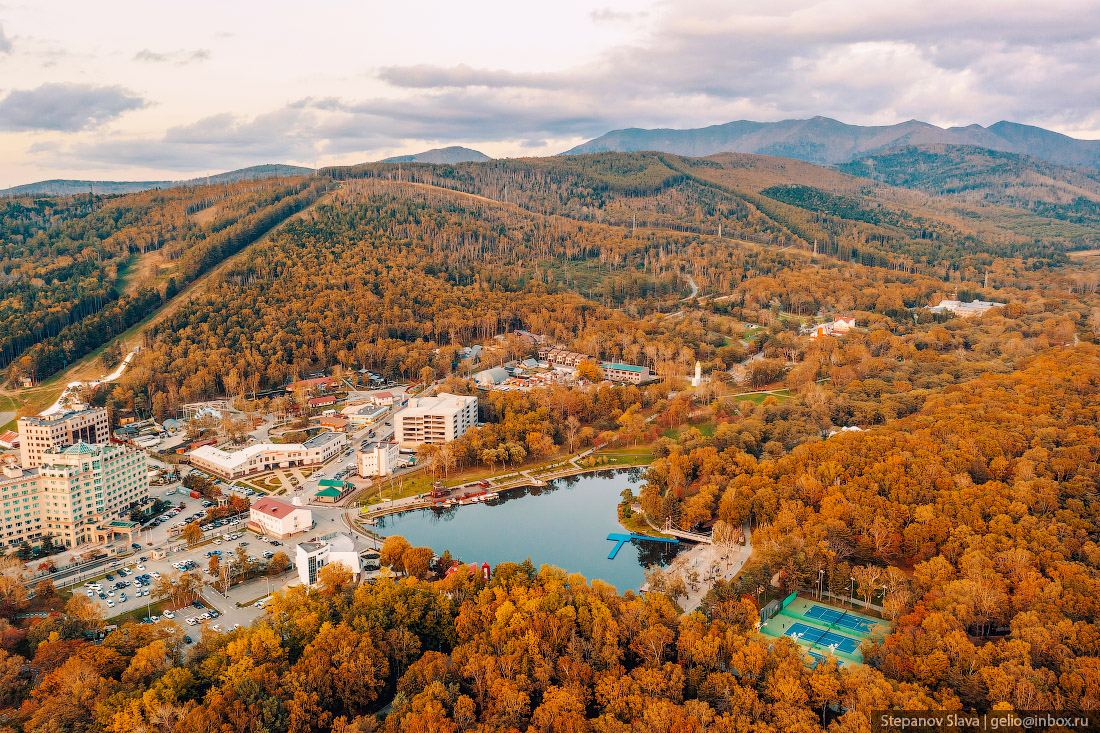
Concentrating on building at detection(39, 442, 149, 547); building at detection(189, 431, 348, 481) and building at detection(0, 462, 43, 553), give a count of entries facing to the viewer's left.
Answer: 0

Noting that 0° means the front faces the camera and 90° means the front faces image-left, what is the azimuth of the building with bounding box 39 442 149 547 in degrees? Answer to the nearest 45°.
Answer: approximately 315°

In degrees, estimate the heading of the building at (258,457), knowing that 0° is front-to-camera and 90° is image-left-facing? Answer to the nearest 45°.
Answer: approximately 315°

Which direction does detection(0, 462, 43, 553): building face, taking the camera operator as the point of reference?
facing the viewer and to the right of the viewer

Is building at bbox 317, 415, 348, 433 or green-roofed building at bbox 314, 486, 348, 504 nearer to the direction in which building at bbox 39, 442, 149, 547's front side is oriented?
the green-roofed building

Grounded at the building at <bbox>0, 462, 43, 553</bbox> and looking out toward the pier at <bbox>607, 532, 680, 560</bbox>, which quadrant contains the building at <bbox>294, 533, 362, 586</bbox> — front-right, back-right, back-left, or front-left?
front-right

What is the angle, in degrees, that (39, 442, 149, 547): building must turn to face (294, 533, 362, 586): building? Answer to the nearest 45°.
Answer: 0° — it already faces it

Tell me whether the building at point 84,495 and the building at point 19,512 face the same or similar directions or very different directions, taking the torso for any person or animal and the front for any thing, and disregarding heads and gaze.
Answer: same or similar directions

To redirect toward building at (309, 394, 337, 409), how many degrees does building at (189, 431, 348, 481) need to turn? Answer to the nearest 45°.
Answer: approximately 135° to its left

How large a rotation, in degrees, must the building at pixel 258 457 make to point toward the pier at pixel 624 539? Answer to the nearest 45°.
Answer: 0° — it already faces it

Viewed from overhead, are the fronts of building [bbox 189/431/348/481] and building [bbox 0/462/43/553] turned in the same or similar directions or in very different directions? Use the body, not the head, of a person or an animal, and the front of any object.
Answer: same or similar directions

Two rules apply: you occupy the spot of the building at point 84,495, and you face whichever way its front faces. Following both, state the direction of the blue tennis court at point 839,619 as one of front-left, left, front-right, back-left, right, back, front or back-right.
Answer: front

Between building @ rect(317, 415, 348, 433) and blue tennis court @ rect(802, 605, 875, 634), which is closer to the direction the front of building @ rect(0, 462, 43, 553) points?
the blue tennis court

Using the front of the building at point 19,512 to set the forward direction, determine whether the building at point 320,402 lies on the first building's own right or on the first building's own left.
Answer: on the first building's own left

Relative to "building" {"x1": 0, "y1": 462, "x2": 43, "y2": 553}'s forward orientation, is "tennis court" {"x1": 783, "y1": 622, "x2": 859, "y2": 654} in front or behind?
in front
